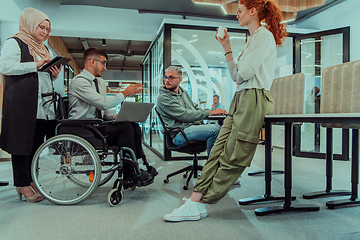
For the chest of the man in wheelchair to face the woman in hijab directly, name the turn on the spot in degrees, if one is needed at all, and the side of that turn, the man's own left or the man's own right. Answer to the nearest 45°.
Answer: approximately 180°

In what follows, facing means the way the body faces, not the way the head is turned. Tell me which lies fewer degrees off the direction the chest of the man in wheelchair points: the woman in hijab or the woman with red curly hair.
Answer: the woman with red curly hair

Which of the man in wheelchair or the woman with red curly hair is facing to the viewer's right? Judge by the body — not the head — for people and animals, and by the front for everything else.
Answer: the man in wheelchair

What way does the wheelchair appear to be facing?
to the viewer's right

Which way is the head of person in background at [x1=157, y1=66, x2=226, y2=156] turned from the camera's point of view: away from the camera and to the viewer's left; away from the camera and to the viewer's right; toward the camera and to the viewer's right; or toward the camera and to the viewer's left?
toward the camera and to the viewer's left

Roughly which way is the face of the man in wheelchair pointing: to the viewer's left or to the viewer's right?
to the viewer's right

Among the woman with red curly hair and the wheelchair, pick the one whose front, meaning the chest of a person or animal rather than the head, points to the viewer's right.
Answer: the wheelchair

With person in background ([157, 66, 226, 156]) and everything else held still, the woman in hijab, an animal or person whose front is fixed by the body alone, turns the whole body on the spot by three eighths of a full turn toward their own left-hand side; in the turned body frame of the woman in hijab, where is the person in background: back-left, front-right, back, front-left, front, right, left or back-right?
right

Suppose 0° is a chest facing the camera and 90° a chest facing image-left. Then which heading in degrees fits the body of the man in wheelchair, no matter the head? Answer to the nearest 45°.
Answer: approximately 270°

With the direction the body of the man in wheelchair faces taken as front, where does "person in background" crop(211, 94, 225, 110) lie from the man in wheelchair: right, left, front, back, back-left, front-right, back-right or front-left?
front-left

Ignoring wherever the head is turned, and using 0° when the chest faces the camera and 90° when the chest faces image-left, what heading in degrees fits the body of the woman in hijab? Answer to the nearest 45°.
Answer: approximately 315°

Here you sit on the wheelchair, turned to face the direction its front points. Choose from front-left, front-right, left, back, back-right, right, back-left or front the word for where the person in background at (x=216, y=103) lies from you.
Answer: front-left

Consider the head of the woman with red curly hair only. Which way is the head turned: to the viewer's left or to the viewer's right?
to the viewer's left

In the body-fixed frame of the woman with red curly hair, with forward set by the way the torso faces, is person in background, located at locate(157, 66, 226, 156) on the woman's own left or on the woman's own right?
on the woman's own right

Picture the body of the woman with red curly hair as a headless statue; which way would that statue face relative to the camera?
to the viewer's left

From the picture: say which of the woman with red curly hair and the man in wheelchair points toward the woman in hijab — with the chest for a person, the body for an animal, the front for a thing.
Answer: the woman with red curly hair
